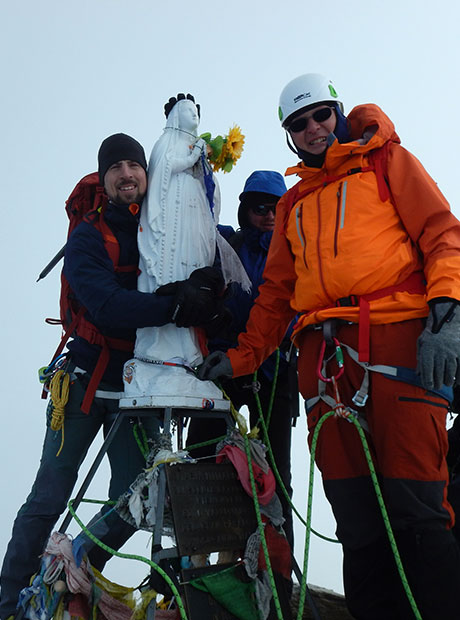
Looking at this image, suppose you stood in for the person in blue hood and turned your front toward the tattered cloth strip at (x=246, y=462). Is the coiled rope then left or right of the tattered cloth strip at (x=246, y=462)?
right

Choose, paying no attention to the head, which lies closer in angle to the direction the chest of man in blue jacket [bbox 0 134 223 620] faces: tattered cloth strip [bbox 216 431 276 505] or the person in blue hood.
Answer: the tattered cloth strip

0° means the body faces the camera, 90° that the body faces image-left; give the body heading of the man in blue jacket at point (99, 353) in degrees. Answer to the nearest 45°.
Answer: approximately 315°
